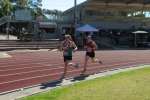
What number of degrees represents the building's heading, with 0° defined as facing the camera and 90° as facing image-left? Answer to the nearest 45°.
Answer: approximately 0°
